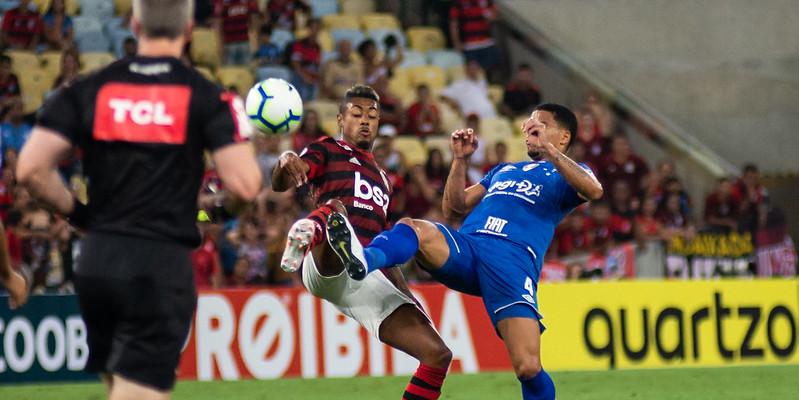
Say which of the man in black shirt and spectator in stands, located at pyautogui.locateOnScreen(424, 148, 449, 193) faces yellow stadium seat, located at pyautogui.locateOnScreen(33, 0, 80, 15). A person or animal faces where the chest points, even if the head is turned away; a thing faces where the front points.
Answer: the man in black shirt

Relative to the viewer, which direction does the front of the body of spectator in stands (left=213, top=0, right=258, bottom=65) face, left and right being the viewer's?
facing the viewer

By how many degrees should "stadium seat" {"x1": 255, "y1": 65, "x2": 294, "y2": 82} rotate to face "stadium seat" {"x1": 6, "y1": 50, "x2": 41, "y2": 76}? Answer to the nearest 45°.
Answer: approximately 90° to its right

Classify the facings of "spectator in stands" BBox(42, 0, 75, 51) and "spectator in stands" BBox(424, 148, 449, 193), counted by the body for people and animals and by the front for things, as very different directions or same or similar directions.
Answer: same or similar directions

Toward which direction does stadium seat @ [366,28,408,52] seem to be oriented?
toward the camera

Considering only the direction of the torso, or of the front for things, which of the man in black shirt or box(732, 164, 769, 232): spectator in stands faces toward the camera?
the spectator in stands

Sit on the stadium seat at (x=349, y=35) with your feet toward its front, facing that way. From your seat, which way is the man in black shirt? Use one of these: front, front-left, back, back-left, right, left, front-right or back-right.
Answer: front

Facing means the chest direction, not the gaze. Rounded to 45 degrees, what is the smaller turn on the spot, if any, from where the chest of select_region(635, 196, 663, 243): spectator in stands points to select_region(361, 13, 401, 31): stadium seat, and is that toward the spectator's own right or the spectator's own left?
approximately 135° to the spectator's own right

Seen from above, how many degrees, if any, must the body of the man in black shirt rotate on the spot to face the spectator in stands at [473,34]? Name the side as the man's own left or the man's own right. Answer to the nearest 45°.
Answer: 0° — they already face them

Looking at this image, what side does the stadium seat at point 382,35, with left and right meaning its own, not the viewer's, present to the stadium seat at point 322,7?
right

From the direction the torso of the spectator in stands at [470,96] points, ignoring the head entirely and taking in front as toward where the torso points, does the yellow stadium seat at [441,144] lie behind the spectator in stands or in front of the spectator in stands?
in front

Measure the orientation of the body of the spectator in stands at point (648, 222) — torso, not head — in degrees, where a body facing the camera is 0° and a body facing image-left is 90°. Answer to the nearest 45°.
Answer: approximately 0°

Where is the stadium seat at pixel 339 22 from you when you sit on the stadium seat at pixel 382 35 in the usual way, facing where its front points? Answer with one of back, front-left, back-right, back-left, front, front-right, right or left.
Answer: right

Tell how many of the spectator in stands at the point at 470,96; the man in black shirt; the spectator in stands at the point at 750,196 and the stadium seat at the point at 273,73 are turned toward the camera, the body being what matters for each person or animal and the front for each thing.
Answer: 3

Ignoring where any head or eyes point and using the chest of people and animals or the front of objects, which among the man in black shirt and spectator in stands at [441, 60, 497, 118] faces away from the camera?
the man in black shirt

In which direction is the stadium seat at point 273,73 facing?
toward the camera

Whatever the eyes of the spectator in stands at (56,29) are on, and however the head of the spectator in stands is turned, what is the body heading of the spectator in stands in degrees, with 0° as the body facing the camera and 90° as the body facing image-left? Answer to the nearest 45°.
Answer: approximately 0°

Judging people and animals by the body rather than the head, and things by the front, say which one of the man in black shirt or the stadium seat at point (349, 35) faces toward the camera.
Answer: the stadium seat
